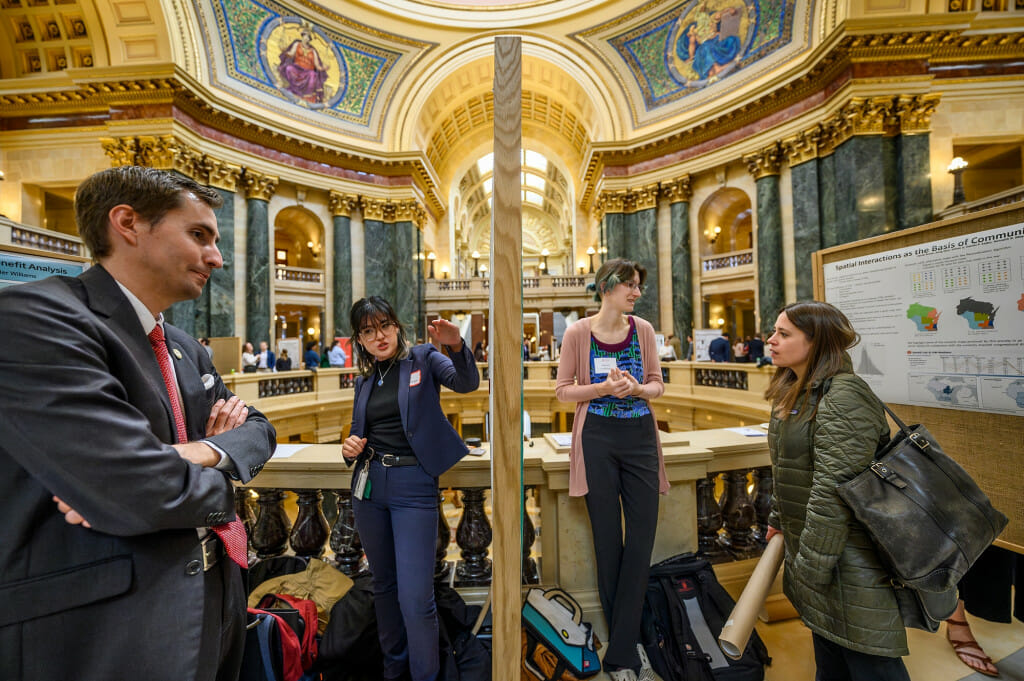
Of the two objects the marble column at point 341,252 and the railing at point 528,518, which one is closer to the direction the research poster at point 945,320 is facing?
the railing

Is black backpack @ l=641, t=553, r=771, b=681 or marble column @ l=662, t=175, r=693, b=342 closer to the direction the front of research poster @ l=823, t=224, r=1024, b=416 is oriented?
the black backpack

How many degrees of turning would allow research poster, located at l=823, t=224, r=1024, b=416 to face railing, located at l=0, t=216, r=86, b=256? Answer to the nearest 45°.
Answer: approximately 45° to its right

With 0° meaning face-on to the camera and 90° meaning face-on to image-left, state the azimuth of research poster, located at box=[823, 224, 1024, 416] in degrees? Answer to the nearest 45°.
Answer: approximately 45°

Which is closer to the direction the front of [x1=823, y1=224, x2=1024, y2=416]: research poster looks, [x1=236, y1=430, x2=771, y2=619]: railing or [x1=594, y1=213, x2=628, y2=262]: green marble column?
the railing

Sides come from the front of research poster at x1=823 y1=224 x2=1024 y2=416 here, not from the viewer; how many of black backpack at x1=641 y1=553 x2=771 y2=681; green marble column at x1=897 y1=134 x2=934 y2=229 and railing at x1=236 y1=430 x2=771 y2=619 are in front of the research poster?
2

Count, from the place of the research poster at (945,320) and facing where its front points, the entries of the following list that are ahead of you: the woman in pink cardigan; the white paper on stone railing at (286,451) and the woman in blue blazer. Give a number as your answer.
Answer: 3

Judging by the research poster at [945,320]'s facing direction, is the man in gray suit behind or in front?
in front

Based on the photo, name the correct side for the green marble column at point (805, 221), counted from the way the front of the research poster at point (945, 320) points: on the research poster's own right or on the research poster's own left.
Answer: on the research poster's own right

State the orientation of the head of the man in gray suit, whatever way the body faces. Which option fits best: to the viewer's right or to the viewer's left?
to the viewer's right

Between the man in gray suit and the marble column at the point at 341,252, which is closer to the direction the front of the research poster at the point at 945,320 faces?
the man in gray suit

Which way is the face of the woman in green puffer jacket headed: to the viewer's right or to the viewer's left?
to the viewer's left

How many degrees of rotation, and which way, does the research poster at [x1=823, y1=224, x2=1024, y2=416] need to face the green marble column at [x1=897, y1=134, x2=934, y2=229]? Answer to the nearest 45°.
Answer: approximately 135° to its right

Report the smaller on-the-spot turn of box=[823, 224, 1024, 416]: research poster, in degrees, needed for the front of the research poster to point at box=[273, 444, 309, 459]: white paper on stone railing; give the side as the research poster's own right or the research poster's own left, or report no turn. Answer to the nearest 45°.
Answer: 0° — it already faces it

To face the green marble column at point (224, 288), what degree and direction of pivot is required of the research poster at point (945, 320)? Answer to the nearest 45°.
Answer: approximately 45° to its right
